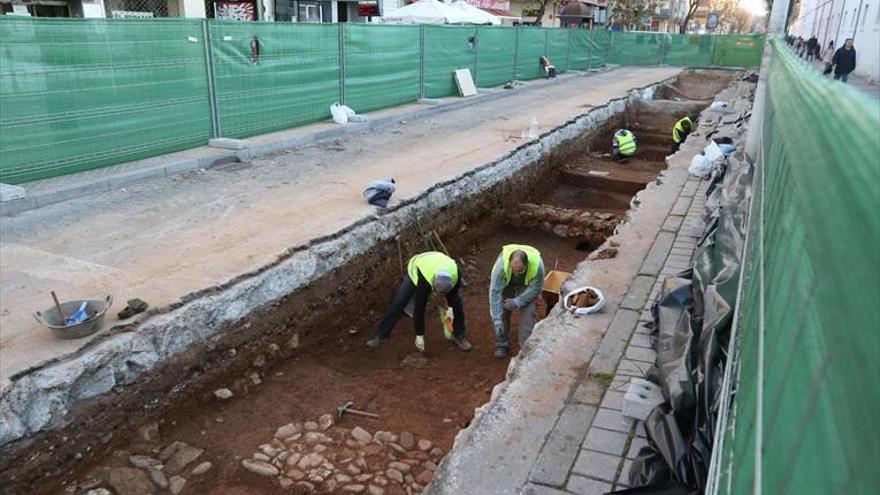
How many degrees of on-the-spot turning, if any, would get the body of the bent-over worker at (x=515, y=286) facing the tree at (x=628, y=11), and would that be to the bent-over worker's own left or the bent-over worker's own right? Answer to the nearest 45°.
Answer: approximately 180°

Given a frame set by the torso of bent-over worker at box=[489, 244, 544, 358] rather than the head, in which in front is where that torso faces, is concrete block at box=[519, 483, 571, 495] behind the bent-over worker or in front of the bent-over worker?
in front

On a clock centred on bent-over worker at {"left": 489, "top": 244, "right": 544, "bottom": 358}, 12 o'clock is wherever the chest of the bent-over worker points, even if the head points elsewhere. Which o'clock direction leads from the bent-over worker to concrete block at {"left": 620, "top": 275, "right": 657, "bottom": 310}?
The concrete block is roughly at 10 o'clock from the bent-over worker.

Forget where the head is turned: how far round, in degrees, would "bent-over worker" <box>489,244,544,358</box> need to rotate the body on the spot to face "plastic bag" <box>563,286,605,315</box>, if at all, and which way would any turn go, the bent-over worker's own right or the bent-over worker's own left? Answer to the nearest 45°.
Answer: approximately 45° to the bent-over worker's own left

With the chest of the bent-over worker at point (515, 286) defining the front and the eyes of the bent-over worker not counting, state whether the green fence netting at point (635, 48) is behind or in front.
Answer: behind

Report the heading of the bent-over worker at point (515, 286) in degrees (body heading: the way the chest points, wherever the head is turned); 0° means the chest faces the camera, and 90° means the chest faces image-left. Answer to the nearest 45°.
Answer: approximately 0°

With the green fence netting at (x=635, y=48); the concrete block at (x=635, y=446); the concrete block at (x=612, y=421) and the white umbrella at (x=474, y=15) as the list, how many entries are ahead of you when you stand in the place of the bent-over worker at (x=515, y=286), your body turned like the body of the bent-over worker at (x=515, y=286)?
2

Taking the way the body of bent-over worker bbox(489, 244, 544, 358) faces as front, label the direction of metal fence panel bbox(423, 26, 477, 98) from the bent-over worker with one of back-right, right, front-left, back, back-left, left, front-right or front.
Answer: back

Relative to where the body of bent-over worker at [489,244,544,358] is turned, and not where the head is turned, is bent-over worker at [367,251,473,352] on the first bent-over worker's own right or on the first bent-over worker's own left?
on the first bent-over worker's own right

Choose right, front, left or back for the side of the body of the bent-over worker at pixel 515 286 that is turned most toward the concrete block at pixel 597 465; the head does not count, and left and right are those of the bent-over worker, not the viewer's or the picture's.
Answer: front

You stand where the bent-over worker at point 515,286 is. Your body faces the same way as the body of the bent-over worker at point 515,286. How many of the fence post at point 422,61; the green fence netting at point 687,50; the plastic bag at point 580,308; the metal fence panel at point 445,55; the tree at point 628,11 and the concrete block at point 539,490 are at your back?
4

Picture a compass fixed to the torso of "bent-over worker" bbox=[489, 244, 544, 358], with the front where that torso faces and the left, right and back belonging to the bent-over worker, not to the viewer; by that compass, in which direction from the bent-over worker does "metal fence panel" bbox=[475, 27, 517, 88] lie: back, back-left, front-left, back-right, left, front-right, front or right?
back

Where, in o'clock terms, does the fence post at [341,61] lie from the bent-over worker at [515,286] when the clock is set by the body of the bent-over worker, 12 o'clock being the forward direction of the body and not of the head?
The fence post is roughly at 5 o'clock from the bent-over worker.
